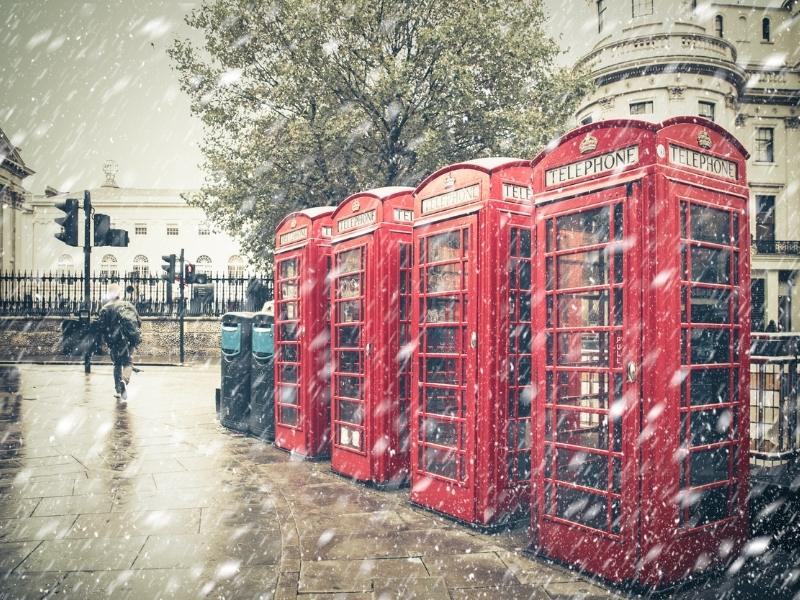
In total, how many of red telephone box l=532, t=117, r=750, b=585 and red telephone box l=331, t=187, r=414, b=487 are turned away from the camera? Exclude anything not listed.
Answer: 0

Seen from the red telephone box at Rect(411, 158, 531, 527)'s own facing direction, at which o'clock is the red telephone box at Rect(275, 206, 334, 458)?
the red telephone box at Rect(275, 206, 334, 458) is roughly at 3 o'clock from the red telephone box at Rect(411, 158, 531, 527).

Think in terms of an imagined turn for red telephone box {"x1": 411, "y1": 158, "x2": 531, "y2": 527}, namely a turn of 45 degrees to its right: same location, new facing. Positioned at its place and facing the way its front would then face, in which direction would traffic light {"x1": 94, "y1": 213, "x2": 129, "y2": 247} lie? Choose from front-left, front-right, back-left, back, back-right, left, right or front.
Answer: front-right

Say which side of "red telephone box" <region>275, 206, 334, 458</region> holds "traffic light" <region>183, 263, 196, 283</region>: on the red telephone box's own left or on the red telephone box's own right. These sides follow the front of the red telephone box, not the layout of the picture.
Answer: on the red telephone box's own right

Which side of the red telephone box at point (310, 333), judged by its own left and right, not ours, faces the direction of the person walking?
right

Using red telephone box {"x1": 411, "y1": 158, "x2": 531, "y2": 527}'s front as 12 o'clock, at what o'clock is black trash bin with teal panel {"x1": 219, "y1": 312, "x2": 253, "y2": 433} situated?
The black trash bin with teal panel is roughly at 3 o'clock from the red telephone box.

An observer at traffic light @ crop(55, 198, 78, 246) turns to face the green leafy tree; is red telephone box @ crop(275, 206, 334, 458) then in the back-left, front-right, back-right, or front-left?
front-right

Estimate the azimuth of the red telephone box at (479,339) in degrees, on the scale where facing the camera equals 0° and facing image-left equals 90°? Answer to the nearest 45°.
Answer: approximately 45°

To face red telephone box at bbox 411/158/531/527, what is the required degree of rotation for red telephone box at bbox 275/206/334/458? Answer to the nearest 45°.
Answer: approximately 90° to its left

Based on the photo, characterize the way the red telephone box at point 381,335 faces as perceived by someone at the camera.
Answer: facing the viewer and to the left of the viewer

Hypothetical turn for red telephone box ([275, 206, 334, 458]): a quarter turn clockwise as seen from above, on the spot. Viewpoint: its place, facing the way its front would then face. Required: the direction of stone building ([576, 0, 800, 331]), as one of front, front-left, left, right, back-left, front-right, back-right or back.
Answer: right

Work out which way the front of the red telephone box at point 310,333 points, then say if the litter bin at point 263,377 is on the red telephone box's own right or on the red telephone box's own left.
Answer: on the red telephone box's own right
